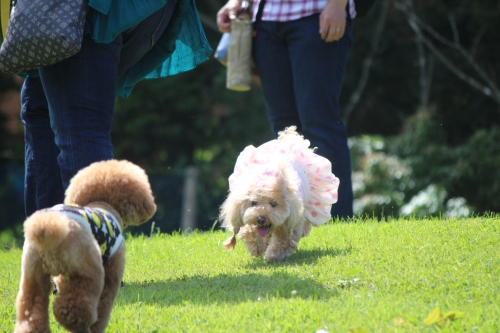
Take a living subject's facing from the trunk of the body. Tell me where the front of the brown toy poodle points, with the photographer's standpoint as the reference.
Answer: facing away from the viewer and to the right of the viewer

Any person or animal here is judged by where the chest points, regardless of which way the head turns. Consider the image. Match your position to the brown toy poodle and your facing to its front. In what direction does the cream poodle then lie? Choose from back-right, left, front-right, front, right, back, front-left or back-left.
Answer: front

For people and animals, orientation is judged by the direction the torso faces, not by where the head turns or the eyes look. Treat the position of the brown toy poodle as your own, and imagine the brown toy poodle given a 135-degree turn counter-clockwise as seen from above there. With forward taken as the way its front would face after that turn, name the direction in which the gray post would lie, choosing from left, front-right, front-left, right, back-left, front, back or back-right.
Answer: right
